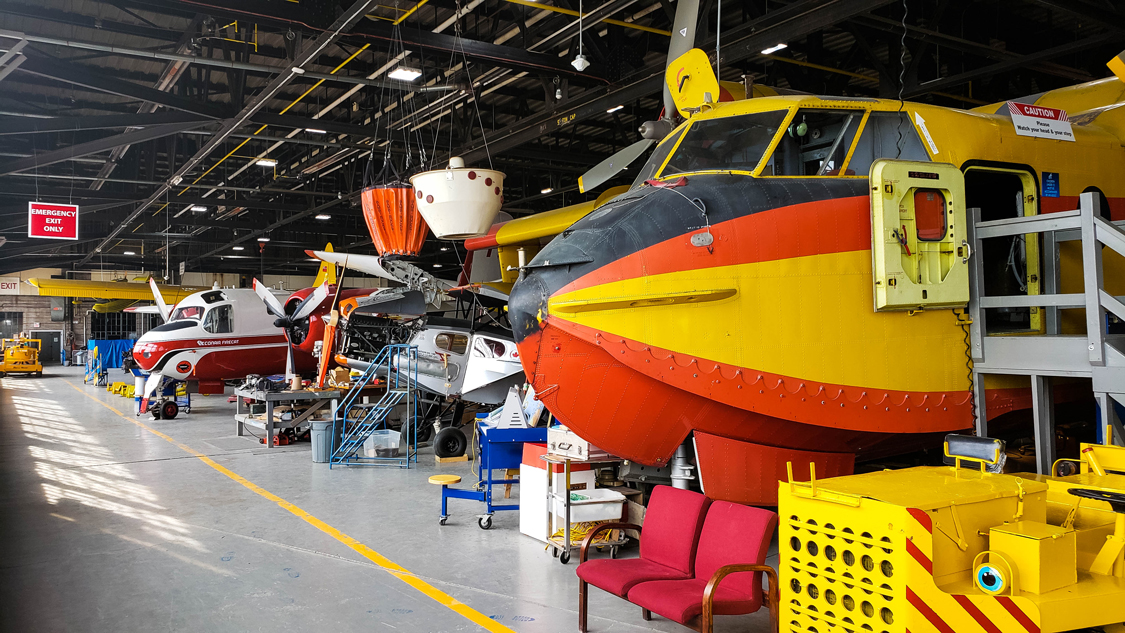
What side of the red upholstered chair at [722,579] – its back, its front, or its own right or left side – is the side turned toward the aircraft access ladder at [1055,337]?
back

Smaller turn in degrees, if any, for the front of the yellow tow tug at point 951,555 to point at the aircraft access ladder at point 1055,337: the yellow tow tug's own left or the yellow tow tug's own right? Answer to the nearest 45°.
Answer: approximately 135° to the yellow tow tug's own right

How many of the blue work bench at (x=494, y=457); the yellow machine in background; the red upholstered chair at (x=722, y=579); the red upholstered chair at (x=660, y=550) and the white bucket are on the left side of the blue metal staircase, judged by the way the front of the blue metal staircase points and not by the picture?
4

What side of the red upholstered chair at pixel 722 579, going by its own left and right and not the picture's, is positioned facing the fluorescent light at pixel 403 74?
right

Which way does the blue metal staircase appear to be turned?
to the viewer's left

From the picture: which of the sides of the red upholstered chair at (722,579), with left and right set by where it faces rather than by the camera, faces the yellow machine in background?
right

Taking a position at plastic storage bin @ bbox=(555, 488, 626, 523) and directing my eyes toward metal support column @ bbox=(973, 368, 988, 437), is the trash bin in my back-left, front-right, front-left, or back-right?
back-left

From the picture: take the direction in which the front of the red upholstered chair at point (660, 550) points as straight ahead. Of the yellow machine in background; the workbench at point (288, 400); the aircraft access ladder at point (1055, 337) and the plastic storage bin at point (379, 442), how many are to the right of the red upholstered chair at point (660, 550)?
3
